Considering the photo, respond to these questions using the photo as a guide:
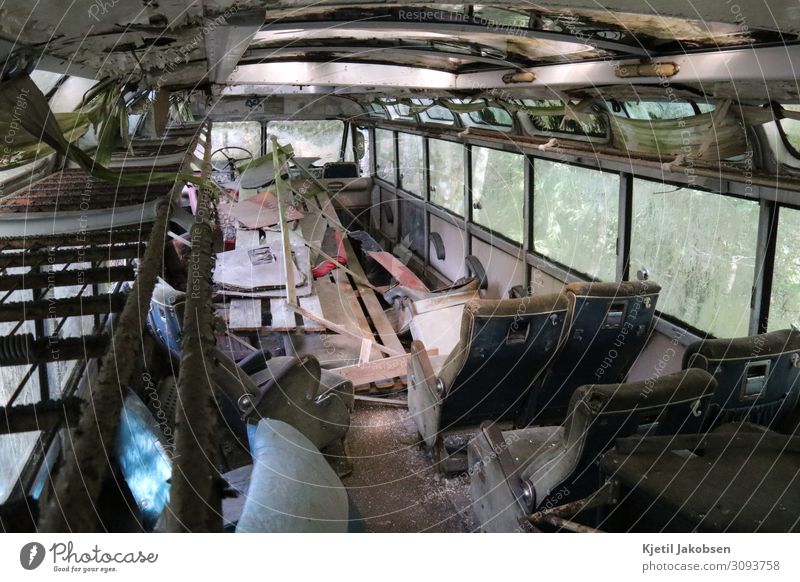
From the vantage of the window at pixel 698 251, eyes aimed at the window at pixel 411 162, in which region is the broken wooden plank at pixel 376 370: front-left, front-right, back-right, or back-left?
front-left

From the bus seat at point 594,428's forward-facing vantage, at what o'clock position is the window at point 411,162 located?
The window is roughly at 1 o'clock from the bus seat.

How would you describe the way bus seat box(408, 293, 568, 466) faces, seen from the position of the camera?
facing away from the viewer and to the left of the viewer

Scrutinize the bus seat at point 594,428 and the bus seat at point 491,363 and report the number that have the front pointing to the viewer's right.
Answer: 0

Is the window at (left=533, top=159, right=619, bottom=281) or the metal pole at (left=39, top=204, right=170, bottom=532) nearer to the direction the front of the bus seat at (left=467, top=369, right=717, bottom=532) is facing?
the window

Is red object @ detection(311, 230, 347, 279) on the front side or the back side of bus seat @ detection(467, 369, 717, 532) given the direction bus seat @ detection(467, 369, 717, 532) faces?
on the front side

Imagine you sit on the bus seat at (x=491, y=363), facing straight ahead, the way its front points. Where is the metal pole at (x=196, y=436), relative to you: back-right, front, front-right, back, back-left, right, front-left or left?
back-left

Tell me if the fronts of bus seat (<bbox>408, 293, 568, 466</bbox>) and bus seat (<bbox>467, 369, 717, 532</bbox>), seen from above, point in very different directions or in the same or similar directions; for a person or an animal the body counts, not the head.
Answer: same or similar directions

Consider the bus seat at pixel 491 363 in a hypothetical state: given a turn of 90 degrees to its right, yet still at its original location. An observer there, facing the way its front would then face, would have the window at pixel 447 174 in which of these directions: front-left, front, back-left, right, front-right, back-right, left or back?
front-left

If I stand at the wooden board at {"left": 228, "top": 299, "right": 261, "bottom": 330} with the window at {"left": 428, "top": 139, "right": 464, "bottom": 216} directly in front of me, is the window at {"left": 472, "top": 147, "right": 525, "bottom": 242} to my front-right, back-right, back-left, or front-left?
front-right

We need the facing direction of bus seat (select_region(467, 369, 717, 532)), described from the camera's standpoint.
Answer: facing away from the viewer and to the left of the viewer

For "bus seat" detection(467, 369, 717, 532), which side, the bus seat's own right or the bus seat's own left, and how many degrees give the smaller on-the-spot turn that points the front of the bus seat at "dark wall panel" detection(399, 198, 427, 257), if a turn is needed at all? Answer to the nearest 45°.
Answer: approximately 45° to the bus seat's own right

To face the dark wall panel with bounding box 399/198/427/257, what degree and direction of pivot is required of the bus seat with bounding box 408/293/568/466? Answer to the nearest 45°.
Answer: approximately 45° to its right

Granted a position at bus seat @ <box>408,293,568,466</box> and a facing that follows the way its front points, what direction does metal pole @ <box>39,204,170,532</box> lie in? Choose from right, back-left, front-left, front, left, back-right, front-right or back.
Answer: back-left
